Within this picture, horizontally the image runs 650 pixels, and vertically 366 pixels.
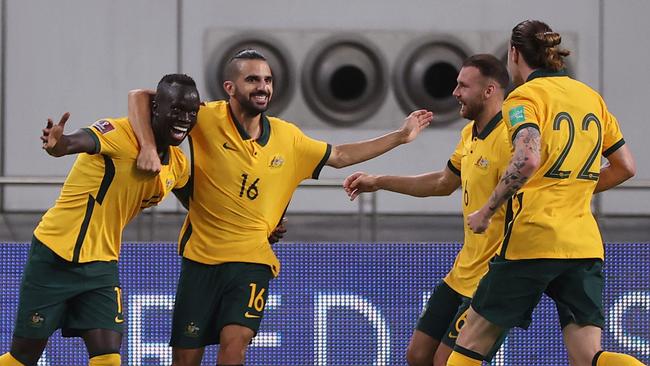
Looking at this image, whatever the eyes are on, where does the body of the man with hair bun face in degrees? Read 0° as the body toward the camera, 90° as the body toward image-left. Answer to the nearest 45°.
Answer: approximately 135°

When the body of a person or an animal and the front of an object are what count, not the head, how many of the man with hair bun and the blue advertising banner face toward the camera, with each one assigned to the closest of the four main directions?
1

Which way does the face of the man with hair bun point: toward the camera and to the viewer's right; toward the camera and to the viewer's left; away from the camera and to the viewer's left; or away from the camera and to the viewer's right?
away from the camera and to the viewer's left

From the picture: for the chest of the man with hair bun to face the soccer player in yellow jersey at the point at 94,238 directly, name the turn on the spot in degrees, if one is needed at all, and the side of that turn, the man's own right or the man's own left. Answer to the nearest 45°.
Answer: approximately 45° to the man's own left

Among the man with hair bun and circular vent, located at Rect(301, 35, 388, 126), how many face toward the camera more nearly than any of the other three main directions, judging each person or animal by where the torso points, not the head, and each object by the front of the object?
1

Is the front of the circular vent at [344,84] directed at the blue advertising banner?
yes

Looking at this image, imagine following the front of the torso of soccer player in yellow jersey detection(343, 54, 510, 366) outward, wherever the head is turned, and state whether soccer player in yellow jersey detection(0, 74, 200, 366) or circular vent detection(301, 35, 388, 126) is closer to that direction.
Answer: the soccer player in yellow jersey

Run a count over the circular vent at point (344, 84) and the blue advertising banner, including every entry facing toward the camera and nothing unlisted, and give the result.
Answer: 2

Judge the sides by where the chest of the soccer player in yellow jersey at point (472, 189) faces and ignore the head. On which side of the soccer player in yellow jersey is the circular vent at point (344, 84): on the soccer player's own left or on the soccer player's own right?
on the soccer player's own right

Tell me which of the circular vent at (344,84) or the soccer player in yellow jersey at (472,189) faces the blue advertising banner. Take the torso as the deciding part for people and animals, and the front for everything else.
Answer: the circular vent

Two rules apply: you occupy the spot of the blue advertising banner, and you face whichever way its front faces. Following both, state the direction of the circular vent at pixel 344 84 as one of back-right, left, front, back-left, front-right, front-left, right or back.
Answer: back

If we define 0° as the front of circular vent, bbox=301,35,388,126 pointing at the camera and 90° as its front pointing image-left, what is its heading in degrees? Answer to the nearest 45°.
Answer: approximately 0°

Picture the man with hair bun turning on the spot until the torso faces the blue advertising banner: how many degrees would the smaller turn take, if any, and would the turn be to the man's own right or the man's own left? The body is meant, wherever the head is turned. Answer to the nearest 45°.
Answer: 0° — they already face it
